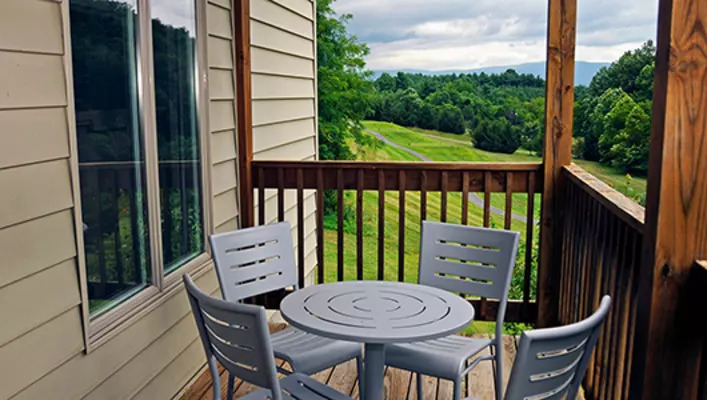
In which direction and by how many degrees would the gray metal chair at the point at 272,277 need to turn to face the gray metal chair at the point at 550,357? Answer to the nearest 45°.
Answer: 0° — it already faces it

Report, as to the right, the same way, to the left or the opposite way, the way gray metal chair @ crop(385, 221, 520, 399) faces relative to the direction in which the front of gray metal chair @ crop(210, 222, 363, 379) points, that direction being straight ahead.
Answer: to the right

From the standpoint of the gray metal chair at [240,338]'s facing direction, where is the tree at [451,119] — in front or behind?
in front

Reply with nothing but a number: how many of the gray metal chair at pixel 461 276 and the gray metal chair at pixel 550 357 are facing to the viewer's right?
0

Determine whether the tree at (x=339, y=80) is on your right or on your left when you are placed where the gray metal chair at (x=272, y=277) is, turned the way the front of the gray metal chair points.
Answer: on your left

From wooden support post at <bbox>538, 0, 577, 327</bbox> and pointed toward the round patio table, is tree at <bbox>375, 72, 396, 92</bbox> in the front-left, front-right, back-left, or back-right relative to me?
back-right

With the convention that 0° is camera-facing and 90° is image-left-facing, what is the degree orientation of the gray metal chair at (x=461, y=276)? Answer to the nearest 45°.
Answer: approximately 45°

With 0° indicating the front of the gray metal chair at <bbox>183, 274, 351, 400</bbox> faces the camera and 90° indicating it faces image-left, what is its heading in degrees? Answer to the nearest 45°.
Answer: approximately 225°

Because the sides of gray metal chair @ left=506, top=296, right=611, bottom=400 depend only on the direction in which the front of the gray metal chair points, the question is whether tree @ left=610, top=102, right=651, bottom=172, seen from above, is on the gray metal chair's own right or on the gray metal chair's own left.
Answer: on the gray metal chair's own right

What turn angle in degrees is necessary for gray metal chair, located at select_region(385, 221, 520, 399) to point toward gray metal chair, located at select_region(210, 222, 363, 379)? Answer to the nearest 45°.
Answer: approximately 45° to its right

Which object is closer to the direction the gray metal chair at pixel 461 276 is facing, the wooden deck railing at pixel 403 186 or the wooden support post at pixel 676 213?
the wooden support post

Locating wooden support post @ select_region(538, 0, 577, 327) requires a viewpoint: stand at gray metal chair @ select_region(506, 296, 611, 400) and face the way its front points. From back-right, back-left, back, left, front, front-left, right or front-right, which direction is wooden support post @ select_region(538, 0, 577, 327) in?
front-right

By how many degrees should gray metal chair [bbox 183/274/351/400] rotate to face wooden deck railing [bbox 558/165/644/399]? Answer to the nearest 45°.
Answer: approximately 45° to its right

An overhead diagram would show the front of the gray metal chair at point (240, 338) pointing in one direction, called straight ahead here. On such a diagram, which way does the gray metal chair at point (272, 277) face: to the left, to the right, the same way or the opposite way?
to the right
